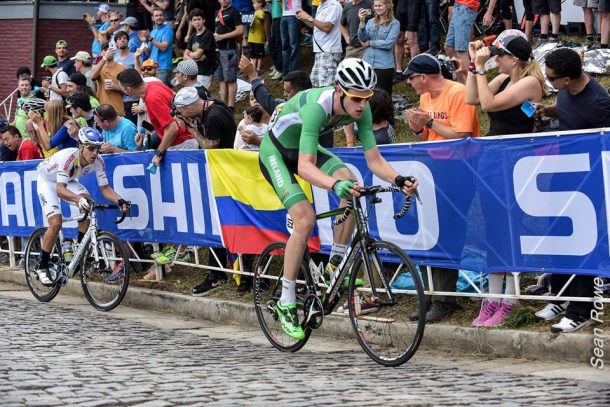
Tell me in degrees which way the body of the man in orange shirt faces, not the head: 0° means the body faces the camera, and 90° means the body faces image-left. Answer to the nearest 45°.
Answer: approximately 45°

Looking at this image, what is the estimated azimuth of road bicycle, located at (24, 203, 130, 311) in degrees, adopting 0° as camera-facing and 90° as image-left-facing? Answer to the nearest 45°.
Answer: approximately 315°

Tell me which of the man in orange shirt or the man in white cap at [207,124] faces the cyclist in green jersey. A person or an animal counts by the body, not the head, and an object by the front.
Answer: the man in orange shirt

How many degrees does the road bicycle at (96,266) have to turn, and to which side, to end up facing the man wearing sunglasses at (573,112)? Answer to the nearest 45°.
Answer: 0° — it already faces them

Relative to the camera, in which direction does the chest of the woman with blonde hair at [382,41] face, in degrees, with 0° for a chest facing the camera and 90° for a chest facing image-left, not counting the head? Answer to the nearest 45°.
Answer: approximately 45°

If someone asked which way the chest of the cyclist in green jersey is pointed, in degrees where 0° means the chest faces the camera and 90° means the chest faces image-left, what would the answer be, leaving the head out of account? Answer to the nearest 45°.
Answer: approximately 315°

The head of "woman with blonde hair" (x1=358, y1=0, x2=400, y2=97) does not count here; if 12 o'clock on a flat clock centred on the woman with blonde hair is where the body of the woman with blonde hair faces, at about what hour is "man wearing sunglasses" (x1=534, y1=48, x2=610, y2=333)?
The man wearing sunglasses is roughly at 10 o'clock from the woman with blonde hair.

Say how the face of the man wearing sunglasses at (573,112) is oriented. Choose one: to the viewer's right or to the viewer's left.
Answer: to the viewer's left

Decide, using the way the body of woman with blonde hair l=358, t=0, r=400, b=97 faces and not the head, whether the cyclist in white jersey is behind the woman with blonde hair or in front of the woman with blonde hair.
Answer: in front

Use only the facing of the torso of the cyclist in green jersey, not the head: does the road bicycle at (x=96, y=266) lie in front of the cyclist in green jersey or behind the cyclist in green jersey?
behind

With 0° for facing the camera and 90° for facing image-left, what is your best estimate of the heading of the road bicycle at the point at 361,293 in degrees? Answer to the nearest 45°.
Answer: approximately 315°
